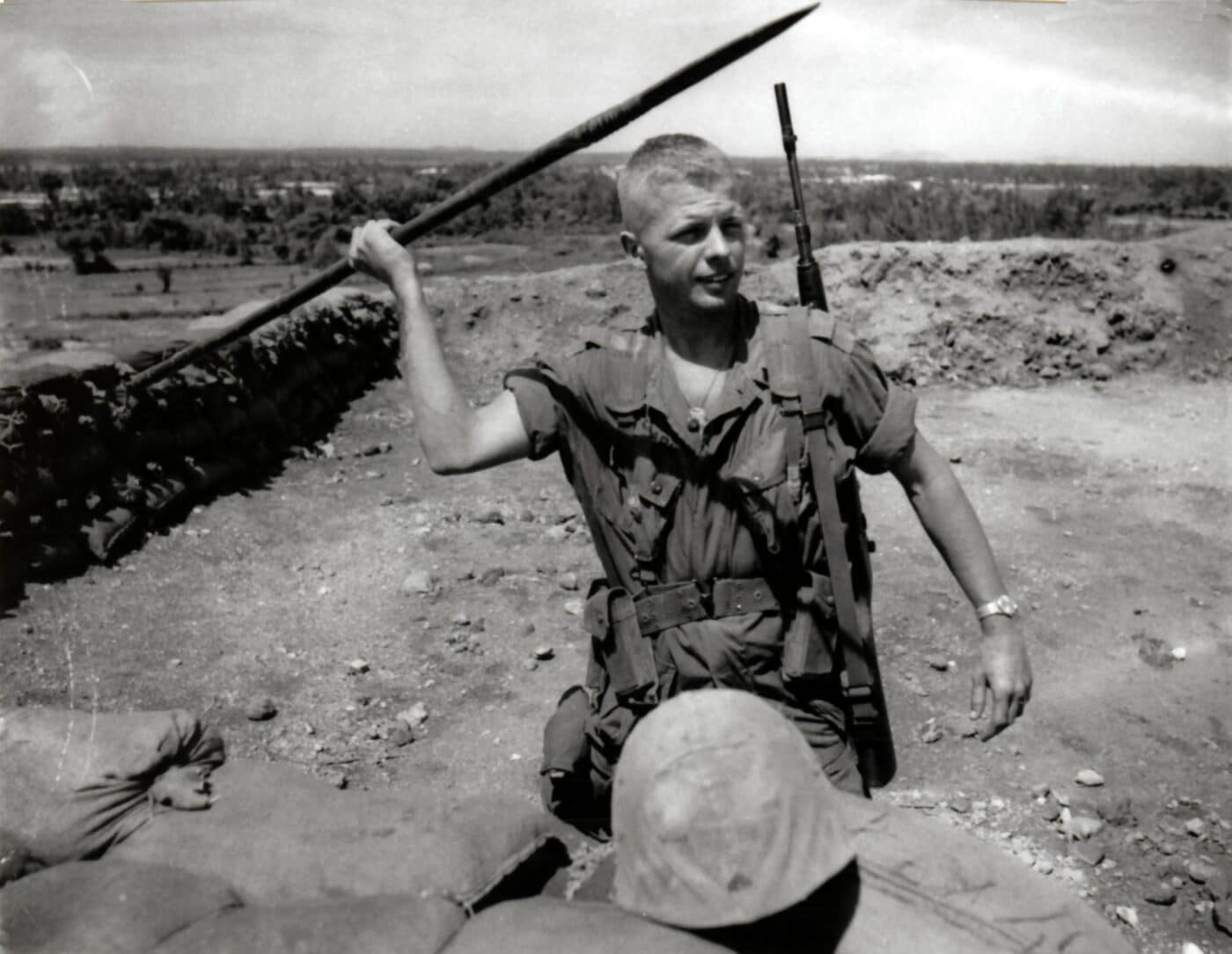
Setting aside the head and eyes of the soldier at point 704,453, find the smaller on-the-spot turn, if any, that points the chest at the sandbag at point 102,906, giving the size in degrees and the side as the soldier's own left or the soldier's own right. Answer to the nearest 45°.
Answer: approximately 45° to the soldier's own right

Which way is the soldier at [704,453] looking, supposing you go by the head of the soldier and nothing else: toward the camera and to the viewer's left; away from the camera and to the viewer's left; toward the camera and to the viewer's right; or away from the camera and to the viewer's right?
toward the camera and to the viewer's right

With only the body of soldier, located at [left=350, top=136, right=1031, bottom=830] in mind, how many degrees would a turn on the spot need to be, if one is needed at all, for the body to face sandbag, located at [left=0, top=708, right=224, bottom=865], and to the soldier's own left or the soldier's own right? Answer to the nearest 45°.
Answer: approximately 90° to the soldier's own right

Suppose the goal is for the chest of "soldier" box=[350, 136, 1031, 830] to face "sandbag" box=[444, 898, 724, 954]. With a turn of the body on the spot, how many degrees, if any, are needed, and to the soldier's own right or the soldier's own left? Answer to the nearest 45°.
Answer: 0° — they already face it

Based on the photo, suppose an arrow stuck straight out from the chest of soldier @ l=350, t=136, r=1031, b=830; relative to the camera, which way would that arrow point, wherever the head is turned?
toward the camera

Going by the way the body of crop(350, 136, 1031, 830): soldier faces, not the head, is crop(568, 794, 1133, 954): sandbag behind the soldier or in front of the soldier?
in front
